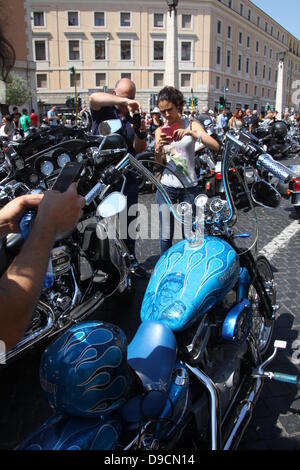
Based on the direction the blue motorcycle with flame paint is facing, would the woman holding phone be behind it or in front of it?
in front

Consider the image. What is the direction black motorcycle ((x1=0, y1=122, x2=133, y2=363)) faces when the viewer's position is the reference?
facing away from the viewer and to the right of the viewer

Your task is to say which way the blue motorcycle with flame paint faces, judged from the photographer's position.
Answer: facing away from the viewer and to the right of the viewer

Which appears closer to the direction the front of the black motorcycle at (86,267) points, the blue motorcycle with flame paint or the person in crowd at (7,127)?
the person in crowd

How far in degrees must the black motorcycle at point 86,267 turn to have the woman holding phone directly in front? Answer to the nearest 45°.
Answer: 0° — it already faces them

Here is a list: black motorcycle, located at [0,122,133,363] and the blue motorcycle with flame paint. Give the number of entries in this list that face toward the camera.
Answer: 0

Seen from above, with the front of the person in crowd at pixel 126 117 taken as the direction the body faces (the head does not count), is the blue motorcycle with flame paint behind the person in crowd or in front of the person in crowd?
in front

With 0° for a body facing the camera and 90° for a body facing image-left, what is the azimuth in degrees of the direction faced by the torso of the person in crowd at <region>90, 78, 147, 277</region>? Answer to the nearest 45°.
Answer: approximately 315°

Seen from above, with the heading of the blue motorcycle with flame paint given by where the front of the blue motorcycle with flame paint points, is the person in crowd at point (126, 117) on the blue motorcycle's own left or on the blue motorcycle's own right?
on the blue motorcycle's own left

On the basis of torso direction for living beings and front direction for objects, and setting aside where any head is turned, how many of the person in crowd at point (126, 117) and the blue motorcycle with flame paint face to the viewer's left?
0

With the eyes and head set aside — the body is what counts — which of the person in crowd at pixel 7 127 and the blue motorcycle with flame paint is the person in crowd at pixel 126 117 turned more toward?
the blue motorcycle with flame paint
